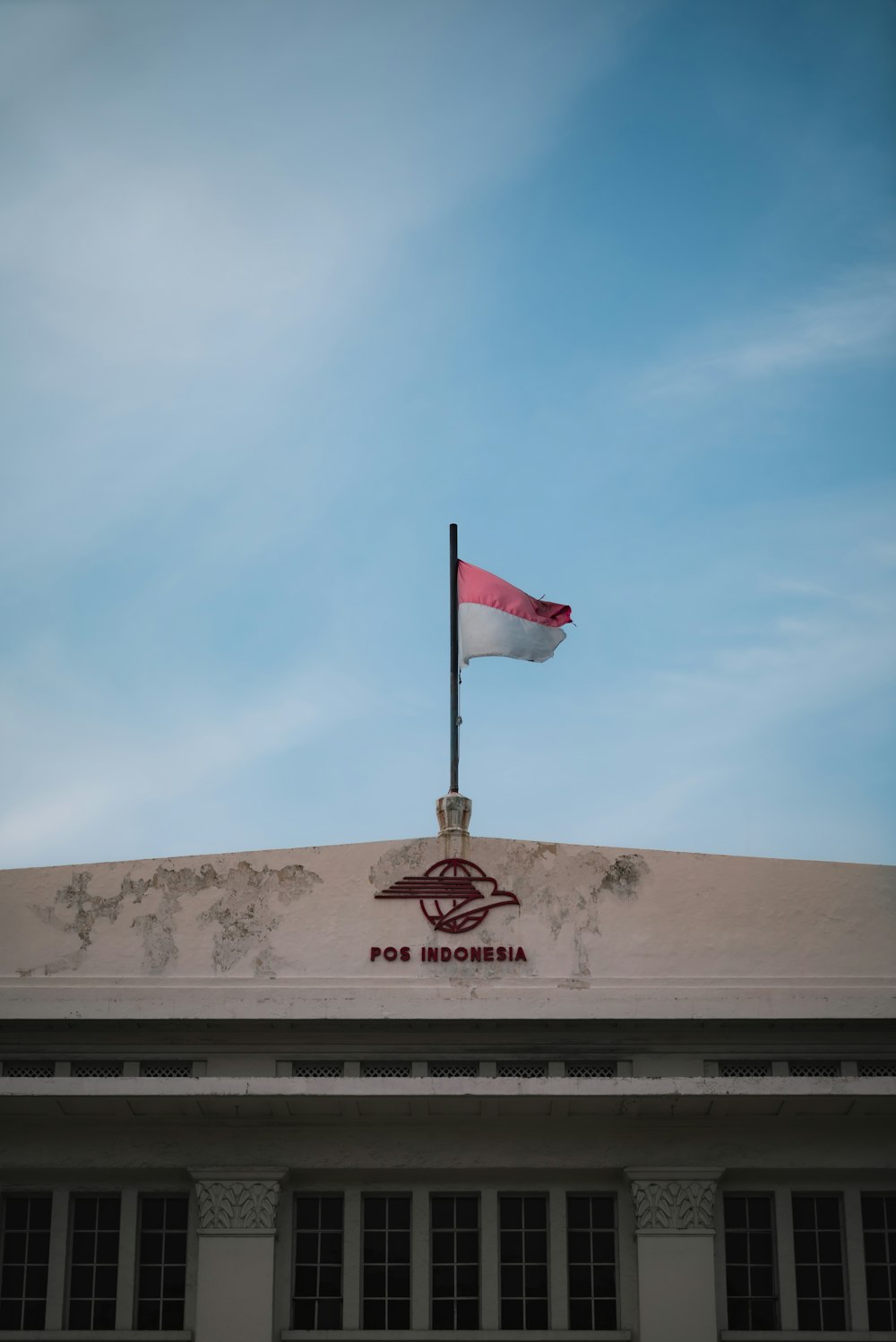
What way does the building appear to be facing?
toward the camera
